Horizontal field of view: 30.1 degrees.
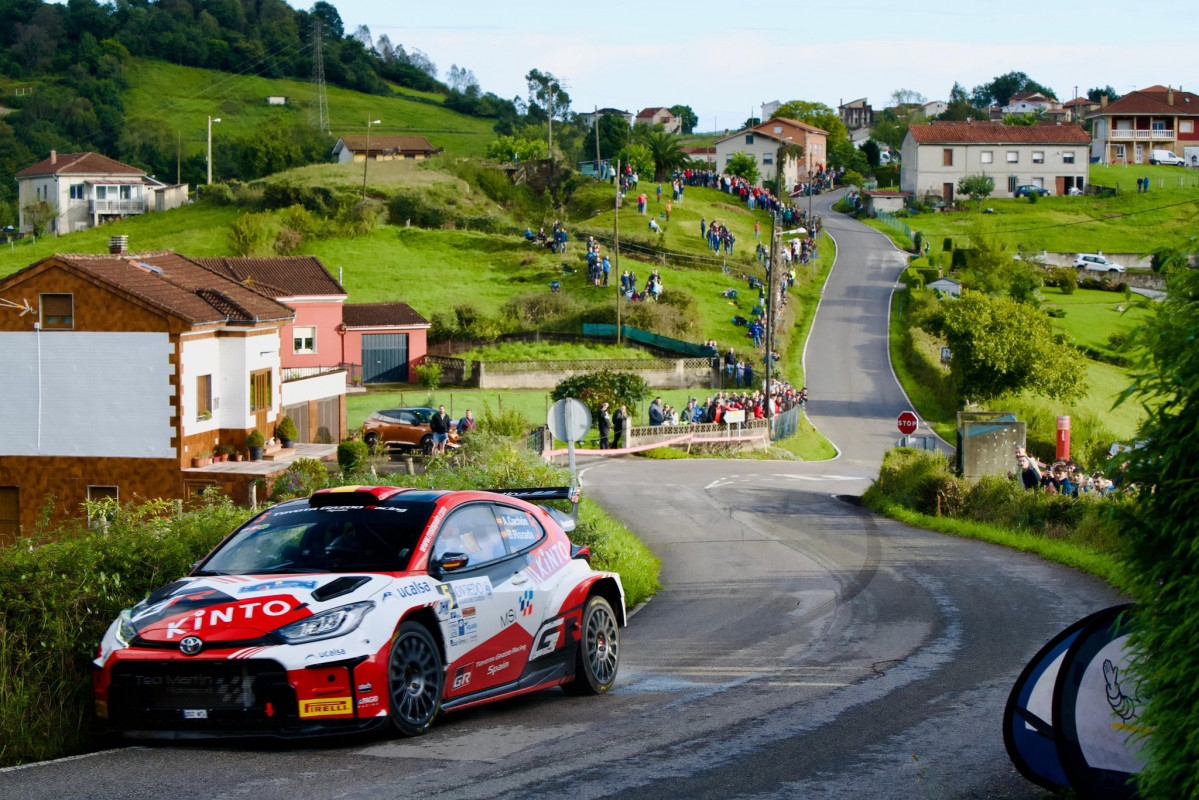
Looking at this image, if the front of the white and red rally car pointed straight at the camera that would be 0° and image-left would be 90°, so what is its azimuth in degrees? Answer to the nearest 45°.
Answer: approximately 45°

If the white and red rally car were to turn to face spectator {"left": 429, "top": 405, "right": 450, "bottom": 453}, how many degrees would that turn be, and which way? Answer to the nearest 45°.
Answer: approximately 135° to its right

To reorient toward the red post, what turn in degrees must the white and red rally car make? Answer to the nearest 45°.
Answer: approximately 180°

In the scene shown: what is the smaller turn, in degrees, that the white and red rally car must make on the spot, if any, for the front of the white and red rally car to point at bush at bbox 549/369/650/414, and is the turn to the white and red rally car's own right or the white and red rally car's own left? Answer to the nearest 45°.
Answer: approximately 135° to the white and red rally car's own right

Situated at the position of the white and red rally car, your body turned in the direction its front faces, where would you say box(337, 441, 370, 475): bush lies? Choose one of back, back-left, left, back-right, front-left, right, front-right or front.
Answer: back-right

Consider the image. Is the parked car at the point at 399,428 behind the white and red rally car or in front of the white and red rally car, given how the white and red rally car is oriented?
behind

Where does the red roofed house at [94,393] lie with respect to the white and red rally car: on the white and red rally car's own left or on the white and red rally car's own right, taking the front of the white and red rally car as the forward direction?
on the white and red rally car's own right

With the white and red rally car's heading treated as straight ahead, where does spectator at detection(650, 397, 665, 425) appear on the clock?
The spectator is roughly at 5 o'clock from the white and red rally car.

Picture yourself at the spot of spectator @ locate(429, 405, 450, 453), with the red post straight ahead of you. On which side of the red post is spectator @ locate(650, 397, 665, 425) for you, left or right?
left
